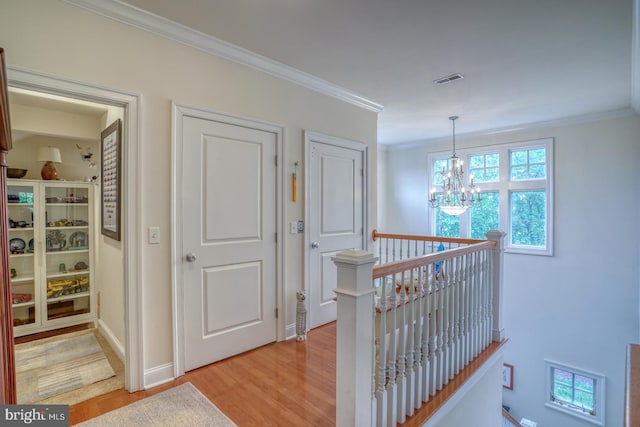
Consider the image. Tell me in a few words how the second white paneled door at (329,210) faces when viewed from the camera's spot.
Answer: facing the viewer and to the right of the viewer

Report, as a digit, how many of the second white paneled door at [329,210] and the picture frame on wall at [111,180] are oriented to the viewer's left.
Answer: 1

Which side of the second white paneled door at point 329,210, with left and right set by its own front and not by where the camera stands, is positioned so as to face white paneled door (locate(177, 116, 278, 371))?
right

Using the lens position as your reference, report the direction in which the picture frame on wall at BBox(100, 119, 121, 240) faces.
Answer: facing to the left of the viewer

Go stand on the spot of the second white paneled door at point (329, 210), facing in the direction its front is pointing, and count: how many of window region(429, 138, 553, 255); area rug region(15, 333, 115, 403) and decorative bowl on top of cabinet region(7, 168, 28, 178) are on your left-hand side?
1

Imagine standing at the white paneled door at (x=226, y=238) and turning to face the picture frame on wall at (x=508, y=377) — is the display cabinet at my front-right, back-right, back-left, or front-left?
back-left

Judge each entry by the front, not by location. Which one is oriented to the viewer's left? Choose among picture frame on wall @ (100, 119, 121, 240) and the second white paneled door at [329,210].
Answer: the picture frame on wall

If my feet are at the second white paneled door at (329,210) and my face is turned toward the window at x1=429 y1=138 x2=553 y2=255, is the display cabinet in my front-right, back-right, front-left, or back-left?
back-left

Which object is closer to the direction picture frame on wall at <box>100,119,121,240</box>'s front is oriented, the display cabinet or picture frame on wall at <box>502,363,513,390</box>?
the display cabinet

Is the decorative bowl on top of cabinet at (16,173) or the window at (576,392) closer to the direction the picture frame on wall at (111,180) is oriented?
the decorative bowl on top of cabinet

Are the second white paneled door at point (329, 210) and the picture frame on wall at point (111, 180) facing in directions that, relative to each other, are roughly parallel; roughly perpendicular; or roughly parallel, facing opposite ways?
roughly perpendicular

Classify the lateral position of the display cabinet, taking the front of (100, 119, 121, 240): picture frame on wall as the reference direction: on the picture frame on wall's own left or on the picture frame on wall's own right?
on the picture frame on wall's own right

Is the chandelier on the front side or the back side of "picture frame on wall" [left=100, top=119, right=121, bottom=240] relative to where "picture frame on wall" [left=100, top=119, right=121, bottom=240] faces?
on the back side

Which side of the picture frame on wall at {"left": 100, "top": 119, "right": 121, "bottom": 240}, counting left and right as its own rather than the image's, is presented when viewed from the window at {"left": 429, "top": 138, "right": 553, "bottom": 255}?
back

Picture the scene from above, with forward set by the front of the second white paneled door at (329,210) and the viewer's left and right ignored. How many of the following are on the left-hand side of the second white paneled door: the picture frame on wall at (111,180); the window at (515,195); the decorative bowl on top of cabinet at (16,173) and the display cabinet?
1

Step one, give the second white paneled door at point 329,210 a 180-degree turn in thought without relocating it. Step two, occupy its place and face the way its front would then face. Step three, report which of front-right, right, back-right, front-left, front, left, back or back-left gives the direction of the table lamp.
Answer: front-left
